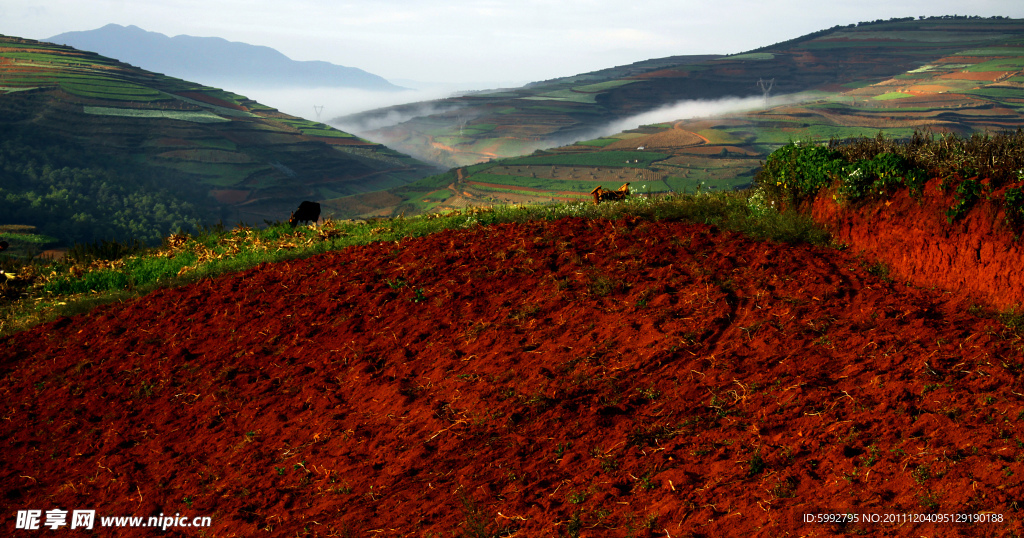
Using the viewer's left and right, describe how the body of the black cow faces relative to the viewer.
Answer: facing to the left of the viewer
